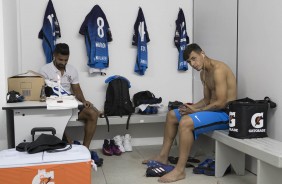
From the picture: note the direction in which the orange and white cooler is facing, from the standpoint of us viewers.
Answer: facing the viewer

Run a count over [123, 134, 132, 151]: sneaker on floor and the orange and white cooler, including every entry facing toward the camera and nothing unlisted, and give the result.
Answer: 2

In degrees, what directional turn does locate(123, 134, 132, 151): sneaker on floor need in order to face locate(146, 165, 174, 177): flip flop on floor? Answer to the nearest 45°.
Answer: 0° — it already faces it

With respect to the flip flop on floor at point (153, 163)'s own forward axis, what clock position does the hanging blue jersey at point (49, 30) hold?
The hanging blue jersey is roughly at 1 o'clock from the flip flop on floor.

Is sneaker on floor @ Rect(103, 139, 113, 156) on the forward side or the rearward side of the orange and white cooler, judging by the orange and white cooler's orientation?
on the rearward side

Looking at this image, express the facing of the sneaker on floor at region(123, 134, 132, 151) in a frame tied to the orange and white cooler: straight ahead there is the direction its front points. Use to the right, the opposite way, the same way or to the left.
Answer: the same way

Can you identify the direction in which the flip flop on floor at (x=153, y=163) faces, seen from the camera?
facing to the left of the viewer

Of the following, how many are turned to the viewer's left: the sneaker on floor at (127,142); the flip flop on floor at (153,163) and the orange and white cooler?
1

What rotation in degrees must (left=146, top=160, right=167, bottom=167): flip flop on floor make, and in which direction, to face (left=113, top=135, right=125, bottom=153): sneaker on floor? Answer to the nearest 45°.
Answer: approximately 45° to its right

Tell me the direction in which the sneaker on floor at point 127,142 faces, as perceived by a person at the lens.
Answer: facing the viewer

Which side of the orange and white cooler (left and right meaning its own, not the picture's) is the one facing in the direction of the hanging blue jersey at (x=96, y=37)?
back

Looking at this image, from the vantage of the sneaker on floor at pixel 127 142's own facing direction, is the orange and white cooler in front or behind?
in front
